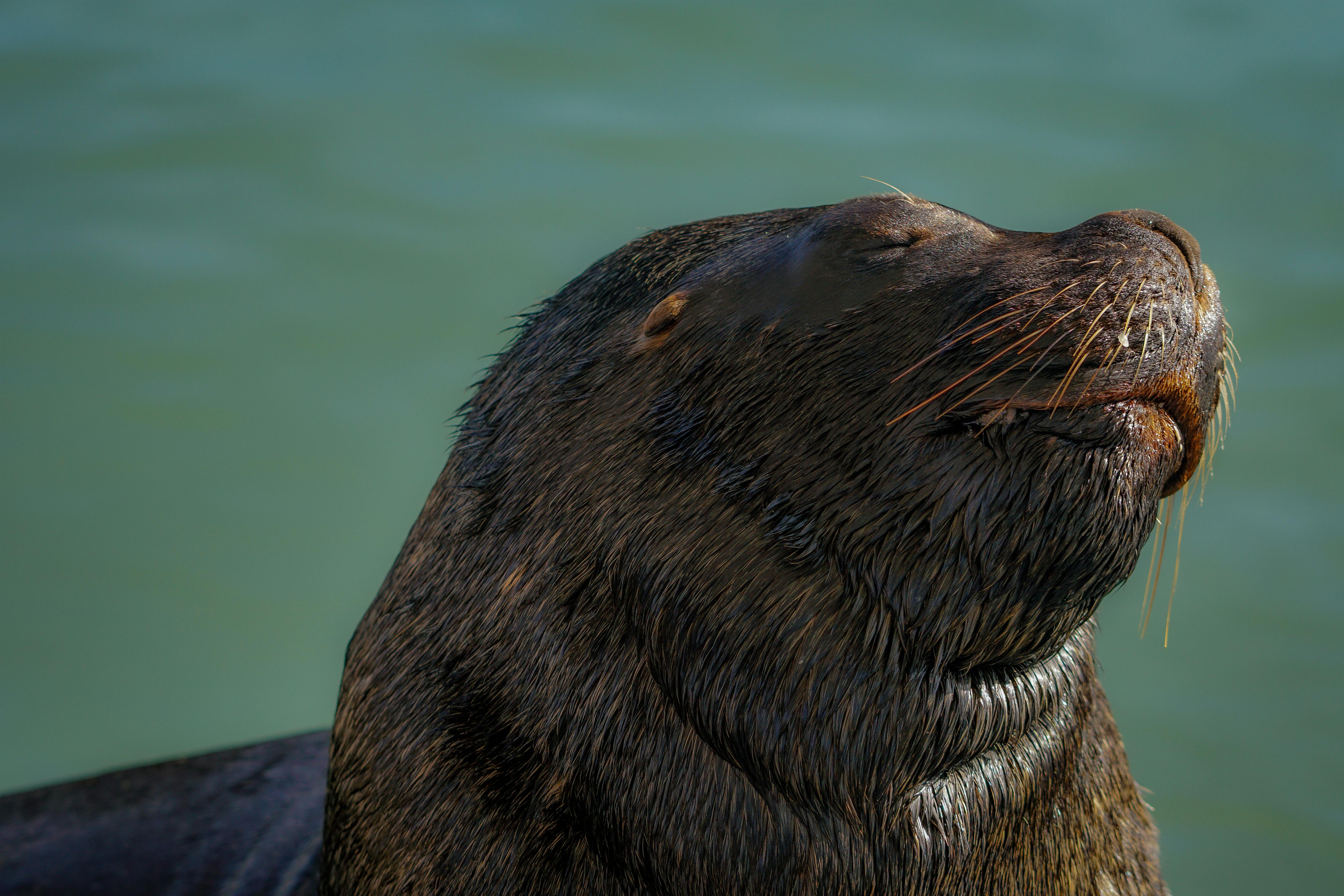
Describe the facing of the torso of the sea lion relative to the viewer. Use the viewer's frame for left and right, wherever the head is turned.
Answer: facing to the right of the viewer
